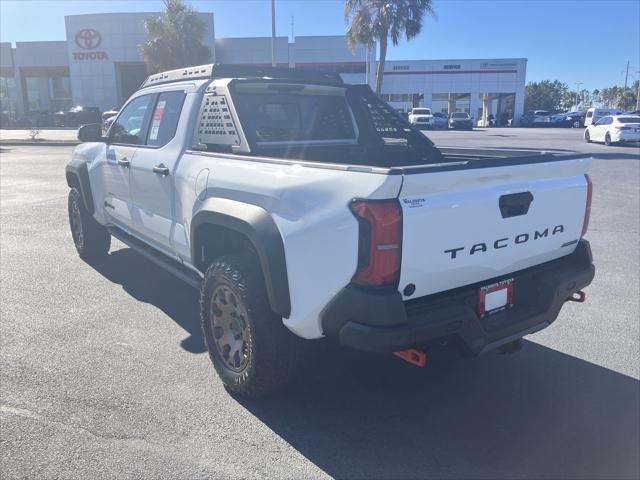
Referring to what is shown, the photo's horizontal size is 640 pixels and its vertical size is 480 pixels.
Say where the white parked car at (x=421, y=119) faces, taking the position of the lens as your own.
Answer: facing the viewer

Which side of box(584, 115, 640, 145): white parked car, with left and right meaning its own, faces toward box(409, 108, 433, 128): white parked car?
front

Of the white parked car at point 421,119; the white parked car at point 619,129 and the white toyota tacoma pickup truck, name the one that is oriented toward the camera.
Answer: the white parked car at point 421,119

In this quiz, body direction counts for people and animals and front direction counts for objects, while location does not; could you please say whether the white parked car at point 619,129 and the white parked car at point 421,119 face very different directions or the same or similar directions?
very different directions

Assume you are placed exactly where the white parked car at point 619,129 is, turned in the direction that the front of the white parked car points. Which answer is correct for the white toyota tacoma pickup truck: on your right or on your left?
on your left

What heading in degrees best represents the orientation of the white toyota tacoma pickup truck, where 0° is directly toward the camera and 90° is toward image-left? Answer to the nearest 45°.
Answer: approximately 135°

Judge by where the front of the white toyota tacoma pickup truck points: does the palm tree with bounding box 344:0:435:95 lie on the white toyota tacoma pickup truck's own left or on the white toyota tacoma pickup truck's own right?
on the white toyota tacoma pickup truck's own right

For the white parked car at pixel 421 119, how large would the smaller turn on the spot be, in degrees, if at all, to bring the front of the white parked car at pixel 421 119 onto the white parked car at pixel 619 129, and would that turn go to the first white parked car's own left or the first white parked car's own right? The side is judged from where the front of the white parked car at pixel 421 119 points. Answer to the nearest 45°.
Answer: approximately 45° to the first white parked car's own left

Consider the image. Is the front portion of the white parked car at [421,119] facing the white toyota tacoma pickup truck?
yes

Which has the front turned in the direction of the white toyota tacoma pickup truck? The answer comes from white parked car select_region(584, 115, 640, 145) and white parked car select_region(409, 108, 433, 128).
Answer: white parked car select_region(409, 108, 433, 128)

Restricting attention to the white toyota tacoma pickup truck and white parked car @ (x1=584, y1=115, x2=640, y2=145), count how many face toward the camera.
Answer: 0

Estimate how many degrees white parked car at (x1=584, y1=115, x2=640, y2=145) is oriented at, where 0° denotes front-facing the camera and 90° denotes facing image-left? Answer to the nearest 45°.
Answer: approximately 135°

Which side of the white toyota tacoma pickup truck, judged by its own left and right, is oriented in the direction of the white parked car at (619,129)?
right
